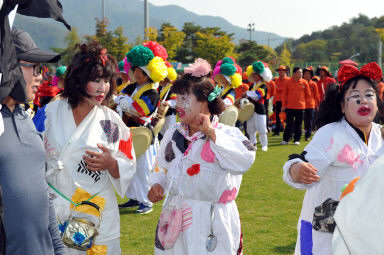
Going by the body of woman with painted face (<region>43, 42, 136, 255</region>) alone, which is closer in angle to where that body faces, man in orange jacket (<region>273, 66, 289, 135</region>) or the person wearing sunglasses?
the person wearing sunglasses

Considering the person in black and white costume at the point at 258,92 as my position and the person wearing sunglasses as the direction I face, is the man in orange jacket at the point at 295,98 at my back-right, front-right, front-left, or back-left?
back-left

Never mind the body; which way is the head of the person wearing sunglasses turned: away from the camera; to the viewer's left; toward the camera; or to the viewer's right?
to the viewer's right

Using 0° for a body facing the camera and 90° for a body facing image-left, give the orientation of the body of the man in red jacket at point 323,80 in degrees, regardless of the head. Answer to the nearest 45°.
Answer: approximately 45°

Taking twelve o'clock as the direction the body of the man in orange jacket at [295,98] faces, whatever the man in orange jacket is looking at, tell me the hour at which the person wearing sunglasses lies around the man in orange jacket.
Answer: The person wearing sunglasses is roughly at 12 o'clock from the man in orange jacket.

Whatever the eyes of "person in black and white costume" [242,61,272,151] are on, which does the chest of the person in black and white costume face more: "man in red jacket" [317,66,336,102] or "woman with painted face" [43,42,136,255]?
the woman with painted face

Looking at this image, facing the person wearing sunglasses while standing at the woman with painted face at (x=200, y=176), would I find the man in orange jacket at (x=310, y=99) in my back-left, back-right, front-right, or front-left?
back-right
